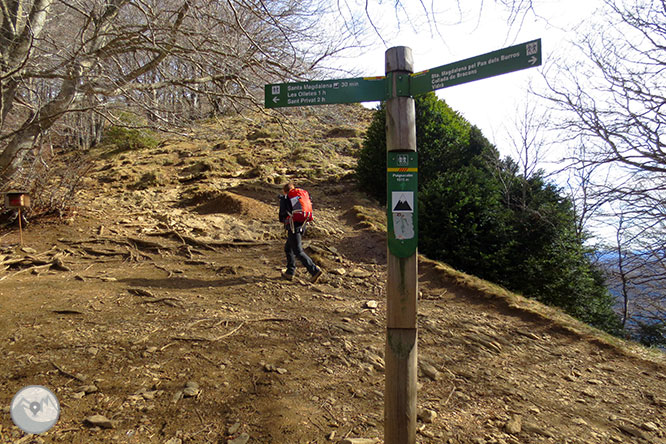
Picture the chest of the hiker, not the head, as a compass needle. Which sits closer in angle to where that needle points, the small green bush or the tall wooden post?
the green bush

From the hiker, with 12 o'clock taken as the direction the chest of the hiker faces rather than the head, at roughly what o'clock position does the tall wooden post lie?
The tall wooden post is roughly at 7 o'clock from the hiker.

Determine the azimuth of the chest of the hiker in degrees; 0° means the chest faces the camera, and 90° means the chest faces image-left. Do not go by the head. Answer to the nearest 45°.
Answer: approximately 135°
